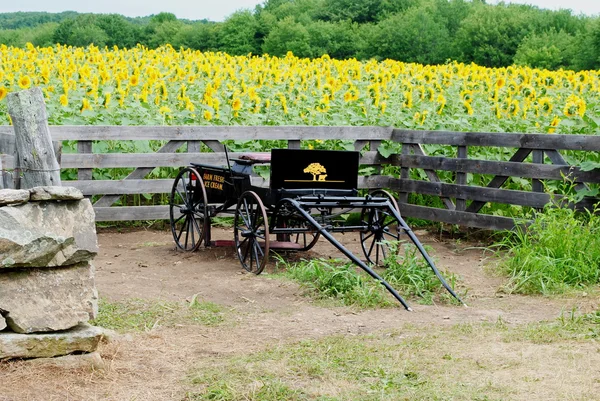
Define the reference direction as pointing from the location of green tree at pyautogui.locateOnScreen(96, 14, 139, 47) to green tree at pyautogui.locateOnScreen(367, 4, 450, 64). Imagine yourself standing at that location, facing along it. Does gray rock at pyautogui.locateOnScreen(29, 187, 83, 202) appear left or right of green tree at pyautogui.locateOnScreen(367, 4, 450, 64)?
right

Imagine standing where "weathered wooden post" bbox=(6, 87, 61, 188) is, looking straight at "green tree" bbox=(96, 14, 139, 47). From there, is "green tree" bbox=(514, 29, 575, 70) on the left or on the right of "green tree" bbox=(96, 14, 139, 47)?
right

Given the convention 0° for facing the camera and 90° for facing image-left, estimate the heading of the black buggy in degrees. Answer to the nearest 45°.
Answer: approximately 315°

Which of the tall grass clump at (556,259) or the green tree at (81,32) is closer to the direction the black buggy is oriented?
the tall grass clump

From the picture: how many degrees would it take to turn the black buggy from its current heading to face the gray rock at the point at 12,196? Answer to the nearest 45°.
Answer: approximately 90° to its right

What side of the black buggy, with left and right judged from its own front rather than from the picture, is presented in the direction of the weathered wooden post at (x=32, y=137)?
right

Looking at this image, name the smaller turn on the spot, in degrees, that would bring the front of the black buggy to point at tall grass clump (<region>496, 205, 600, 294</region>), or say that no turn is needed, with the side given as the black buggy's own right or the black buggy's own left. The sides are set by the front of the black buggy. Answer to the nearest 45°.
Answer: approximately 45° to the black buggy's own left

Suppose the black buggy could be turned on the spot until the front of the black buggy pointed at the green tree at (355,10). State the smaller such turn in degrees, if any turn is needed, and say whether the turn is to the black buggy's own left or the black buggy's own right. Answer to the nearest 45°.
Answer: approximately 135° to the black buggy's own left

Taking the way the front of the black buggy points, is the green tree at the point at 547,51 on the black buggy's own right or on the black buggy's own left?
on the black buggy's own left

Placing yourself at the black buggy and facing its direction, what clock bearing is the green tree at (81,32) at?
The green tree is roughly at 7 o'clock from the black buggy.

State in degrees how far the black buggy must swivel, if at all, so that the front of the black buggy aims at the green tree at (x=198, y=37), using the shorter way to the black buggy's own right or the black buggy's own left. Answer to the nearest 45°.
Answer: approximately 135° to the black buggy's own left
